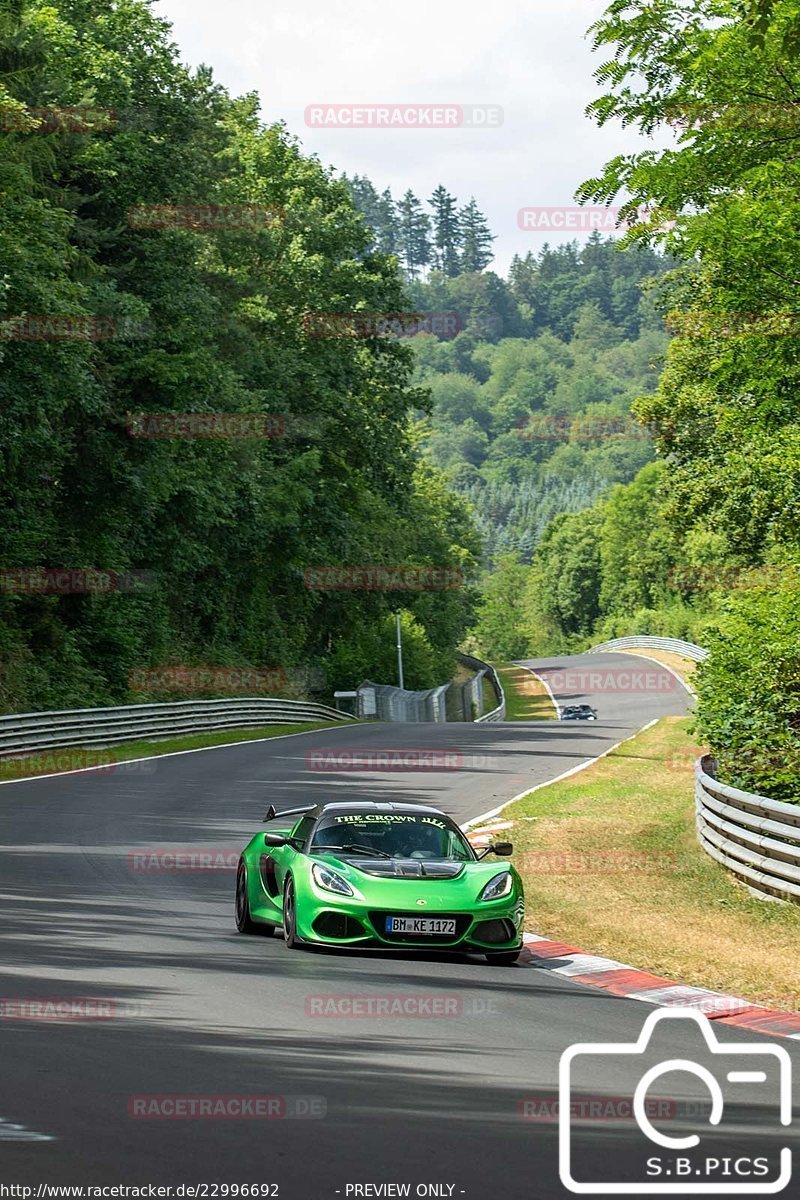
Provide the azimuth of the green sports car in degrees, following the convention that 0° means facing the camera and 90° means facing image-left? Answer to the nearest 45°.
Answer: approximately 315°

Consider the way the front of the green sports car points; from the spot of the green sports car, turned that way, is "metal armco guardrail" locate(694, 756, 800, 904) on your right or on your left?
on your left

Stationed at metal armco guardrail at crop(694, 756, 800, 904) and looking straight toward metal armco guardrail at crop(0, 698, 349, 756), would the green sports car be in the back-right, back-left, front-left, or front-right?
back-left
